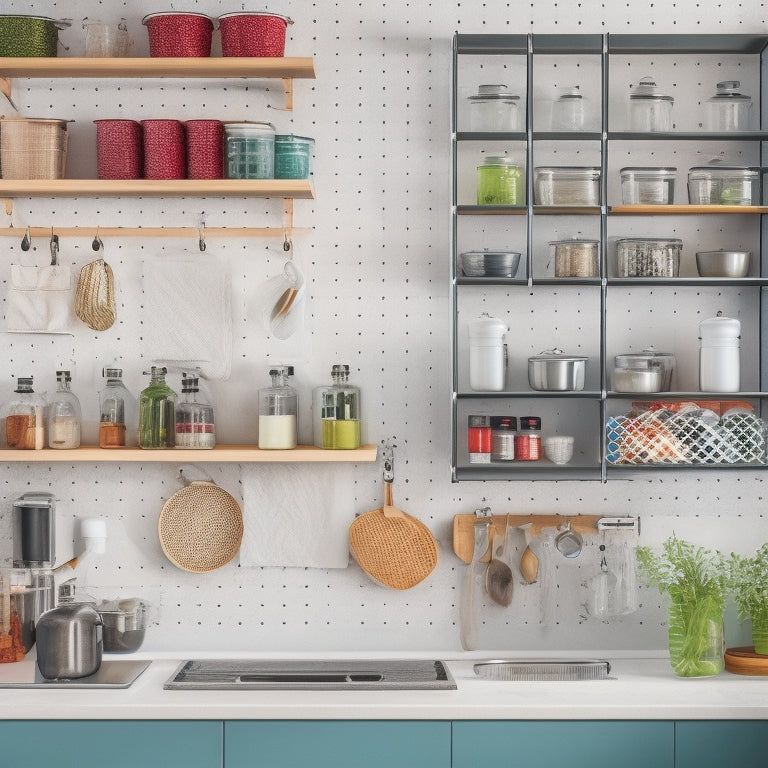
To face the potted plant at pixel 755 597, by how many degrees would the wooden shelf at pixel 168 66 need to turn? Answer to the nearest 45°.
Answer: approximately 90° to its left

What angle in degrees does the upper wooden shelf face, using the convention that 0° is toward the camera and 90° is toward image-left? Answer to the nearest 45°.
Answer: approximately 0°

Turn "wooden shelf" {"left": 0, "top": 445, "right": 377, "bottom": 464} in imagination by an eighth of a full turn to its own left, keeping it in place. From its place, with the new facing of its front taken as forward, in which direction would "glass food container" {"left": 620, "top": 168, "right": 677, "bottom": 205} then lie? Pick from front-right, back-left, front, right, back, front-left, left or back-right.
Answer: front-left

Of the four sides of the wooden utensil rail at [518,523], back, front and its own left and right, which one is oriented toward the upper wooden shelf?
right

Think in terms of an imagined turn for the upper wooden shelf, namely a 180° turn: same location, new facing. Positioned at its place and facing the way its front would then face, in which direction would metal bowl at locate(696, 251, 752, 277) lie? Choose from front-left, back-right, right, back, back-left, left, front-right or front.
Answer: right

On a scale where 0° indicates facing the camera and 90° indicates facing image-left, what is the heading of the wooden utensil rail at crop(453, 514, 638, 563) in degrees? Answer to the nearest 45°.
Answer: approximately 0°

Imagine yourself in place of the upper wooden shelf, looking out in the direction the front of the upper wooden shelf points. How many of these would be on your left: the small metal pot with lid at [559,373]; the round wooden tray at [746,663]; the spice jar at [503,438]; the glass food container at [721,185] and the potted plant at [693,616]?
5
